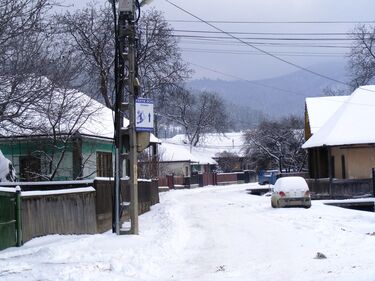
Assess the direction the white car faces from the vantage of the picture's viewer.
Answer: facing away from the viewer

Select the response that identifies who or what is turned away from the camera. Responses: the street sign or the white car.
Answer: the white car

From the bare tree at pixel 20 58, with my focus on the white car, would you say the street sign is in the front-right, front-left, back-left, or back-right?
front-right

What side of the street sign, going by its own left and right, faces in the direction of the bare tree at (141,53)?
back

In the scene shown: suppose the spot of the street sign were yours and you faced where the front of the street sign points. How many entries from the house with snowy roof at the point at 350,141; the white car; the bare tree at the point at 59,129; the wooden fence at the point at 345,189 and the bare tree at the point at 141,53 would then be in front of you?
0

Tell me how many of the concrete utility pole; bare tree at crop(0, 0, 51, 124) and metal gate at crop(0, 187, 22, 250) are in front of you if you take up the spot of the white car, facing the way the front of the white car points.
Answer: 0

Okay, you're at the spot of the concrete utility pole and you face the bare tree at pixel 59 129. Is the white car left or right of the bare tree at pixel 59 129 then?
right

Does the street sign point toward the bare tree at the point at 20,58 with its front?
no

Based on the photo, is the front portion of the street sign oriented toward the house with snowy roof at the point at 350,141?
no

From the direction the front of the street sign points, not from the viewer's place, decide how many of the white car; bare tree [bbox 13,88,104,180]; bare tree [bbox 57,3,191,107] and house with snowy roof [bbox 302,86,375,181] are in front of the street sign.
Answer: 0

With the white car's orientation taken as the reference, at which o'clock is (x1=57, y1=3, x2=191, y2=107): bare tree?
The bare tree is roughly at 11 o'clock from the white car.

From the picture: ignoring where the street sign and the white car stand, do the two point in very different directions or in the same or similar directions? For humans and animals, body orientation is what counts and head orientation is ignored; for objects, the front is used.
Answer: very different directions

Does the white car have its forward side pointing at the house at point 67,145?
no

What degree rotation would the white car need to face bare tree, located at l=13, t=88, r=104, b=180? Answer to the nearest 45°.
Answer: approximately 135° to its left

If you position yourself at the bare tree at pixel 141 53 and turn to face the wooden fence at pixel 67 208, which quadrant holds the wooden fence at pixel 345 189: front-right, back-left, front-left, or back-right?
front-left

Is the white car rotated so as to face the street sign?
no

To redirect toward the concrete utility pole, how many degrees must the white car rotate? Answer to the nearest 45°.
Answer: approximately 180°

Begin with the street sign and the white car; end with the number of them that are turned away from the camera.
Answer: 1

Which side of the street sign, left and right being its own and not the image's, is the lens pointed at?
front
